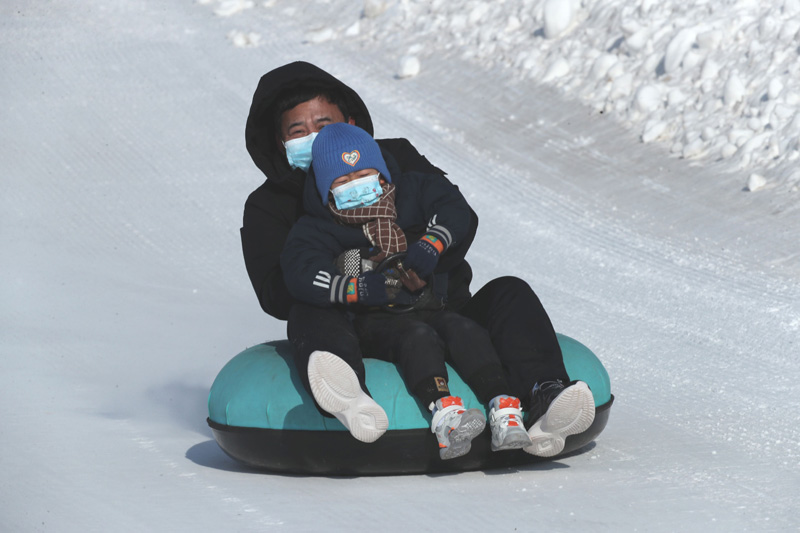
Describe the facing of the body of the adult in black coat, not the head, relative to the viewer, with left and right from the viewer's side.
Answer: facing the viewer
